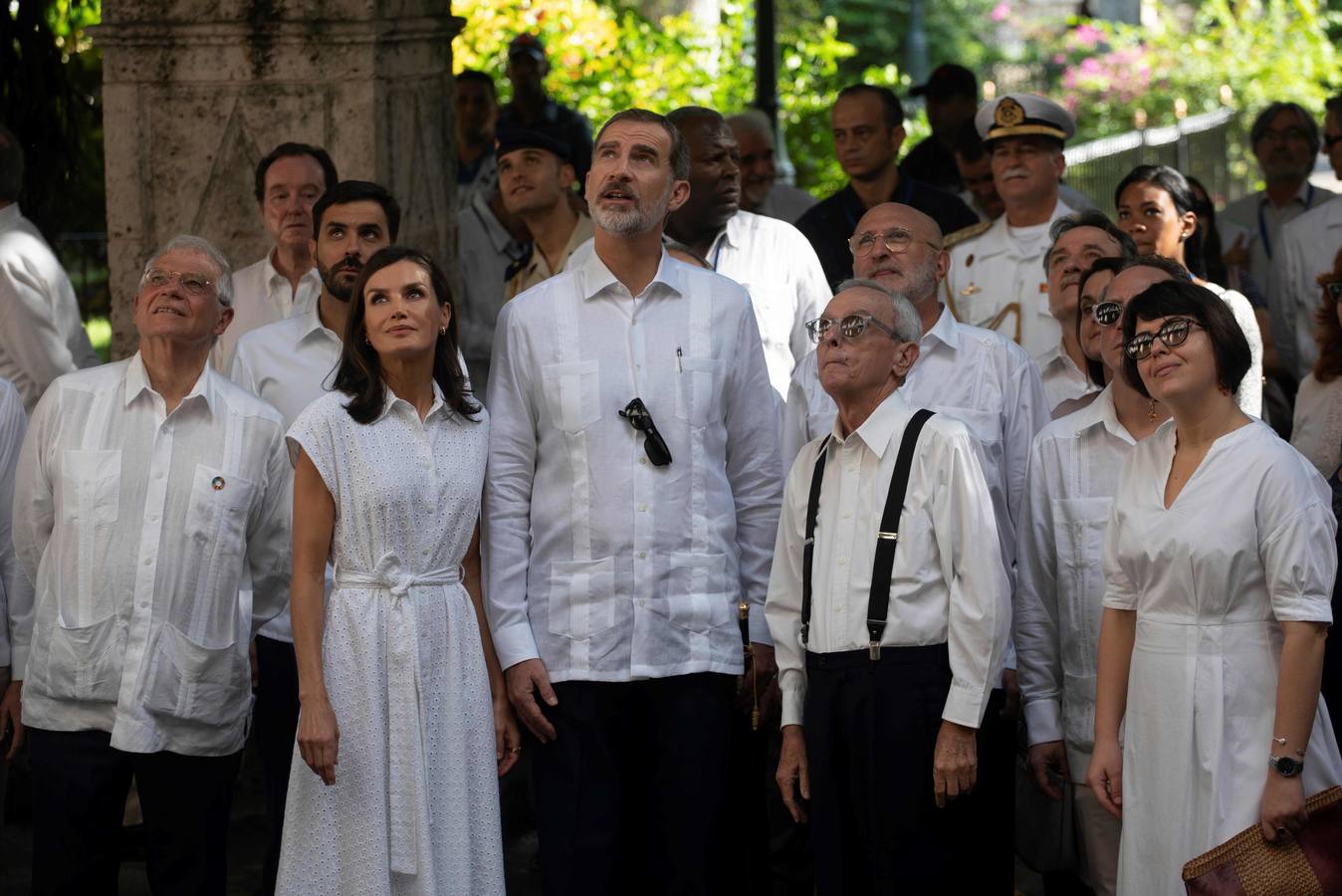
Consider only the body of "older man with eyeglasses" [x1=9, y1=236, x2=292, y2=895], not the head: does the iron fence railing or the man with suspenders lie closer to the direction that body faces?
the man with suspenders

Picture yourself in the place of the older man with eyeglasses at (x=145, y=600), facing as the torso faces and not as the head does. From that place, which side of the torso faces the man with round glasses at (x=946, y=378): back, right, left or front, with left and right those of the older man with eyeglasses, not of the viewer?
left

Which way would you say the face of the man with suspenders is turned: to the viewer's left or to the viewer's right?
to the viewer's left

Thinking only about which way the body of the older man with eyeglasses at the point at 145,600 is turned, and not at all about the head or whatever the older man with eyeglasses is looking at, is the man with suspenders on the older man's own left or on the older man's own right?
on the older man's own left

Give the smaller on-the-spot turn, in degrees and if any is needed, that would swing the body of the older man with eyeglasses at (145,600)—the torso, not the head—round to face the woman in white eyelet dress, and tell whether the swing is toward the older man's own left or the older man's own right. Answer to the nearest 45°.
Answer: approximately 45° to the older man's own left

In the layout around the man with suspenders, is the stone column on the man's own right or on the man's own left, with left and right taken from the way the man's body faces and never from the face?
on the man's own right

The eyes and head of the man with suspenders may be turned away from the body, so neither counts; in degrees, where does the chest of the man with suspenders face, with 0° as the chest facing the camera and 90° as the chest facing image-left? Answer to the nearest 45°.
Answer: approximately 45°
